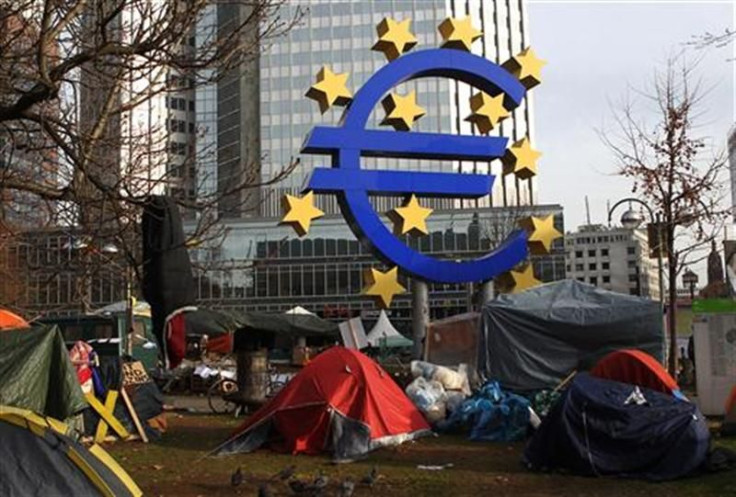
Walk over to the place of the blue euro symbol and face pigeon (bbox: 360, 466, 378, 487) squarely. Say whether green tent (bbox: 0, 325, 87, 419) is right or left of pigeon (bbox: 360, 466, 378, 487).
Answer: right

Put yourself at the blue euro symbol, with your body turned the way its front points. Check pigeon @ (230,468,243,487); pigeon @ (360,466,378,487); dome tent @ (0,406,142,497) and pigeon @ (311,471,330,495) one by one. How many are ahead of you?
4

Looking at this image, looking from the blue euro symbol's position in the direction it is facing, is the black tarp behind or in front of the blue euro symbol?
in front

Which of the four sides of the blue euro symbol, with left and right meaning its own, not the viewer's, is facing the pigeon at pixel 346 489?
front

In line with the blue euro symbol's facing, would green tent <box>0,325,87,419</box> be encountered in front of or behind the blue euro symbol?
in front

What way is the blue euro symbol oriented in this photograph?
toward the camera

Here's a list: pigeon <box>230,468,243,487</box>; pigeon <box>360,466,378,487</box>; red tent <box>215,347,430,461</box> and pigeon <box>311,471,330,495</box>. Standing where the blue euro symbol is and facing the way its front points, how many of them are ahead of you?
4

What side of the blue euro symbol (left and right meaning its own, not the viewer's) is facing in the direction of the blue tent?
front

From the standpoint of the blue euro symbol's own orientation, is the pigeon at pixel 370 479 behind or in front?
in front
